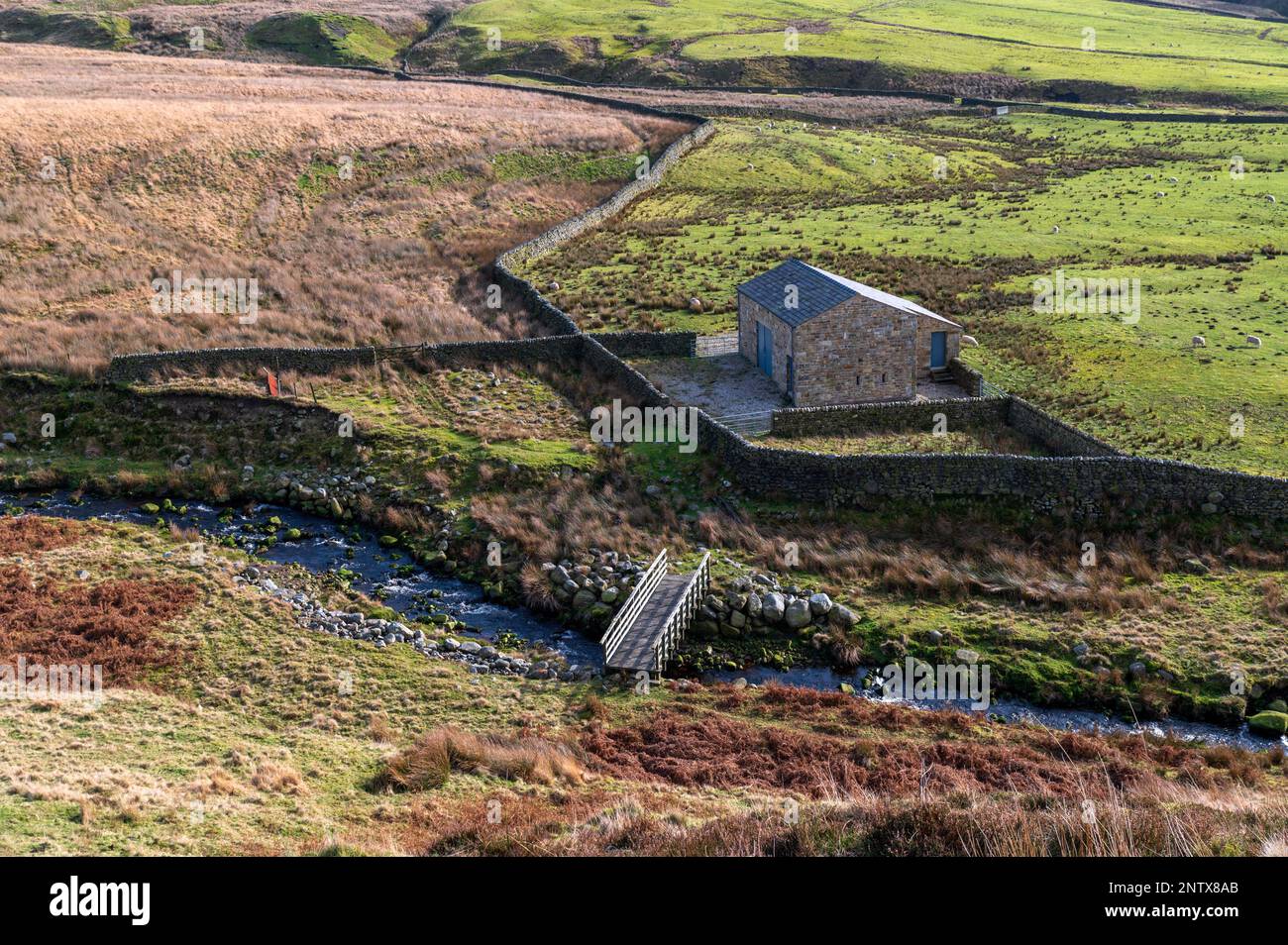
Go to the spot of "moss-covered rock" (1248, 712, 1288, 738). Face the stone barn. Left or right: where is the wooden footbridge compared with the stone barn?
left

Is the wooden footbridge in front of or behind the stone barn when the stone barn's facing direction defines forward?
in front

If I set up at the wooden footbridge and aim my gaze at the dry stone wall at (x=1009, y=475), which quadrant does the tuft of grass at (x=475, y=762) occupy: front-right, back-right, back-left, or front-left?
back-right

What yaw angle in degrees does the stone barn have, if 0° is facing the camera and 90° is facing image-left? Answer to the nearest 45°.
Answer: approximately 45°

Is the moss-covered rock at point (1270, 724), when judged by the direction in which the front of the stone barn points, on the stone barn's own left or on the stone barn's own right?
on the stone barn's own left

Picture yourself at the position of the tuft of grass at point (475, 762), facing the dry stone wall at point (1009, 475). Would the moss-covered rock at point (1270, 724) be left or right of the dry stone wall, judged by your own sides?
right

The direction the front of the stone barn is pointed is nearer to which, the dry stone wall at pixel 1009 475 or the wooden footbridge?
the wooden footbridge
